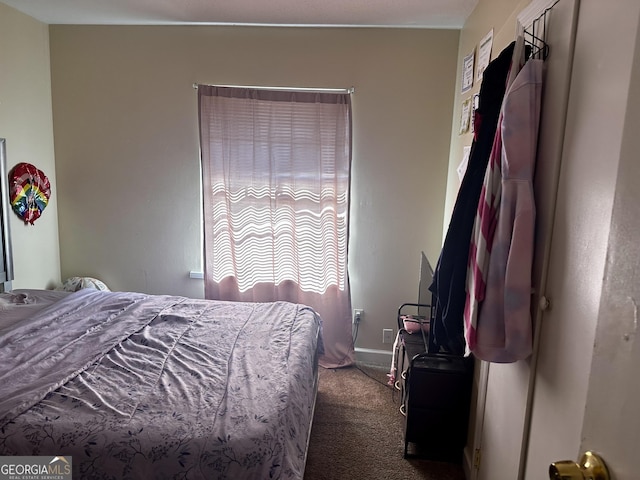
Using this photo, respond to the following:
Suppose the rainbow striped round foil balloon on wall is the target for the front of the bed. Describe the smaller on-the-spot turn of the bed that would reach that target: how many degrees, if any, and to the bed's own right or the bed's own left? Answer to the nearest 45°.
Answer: approximately 135° to the bed's own left

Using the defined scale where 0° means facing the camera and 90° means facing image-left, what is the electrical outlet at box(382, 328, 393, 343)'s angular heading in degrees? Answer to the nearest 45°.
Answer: approximately 0°

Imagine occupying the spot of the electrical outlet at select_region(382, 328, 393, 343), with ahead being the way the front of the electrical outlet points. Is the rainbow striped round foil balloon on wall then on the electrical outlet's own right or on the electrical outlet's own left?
on the electrical outlet's own right

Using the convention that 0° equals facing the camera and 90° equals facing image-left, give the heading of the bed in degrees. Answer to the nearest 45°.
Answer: approximately 270°

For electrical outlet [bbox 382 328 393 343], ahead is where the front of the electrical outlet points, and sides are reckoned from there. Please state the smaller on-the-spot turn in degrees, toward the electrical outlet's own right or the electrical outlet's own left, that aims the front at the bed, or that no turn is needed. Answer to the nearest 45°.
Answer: approximately 45° to the electrical outlet's own right

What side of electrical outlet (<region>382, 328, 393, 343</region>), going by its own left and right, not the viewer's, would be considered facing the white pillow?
right
